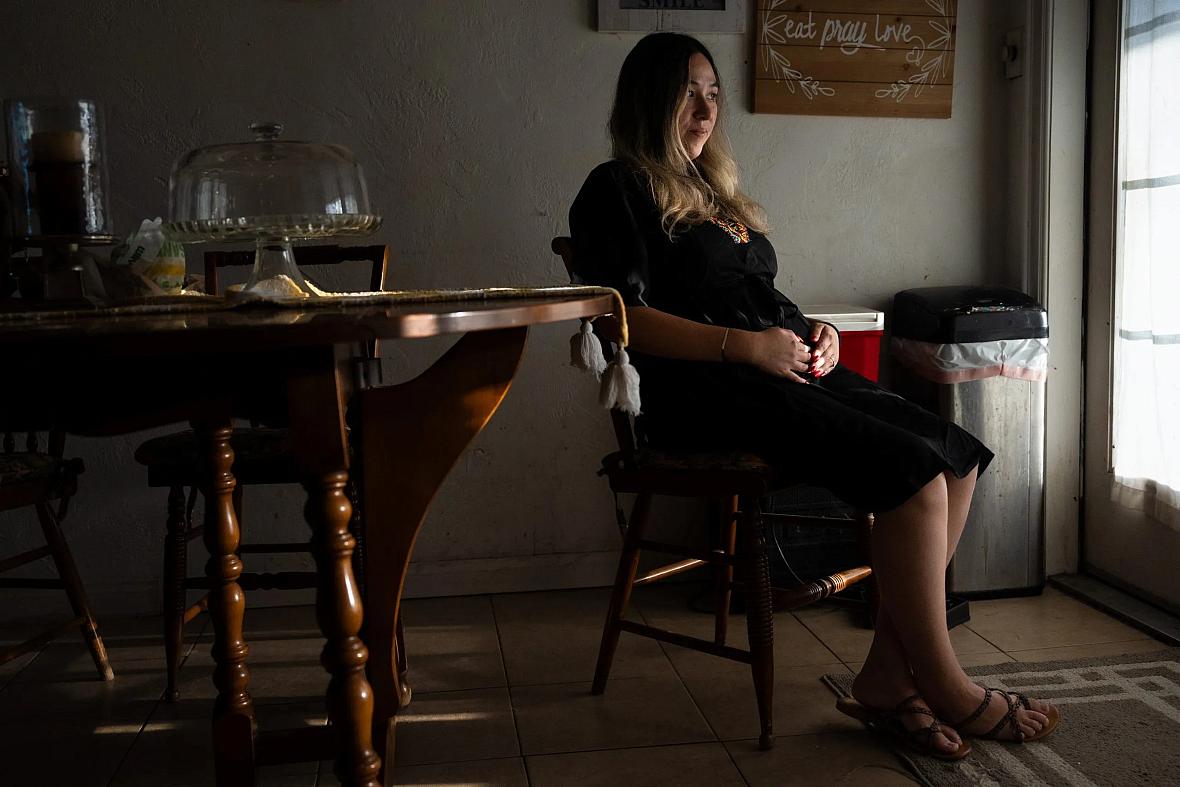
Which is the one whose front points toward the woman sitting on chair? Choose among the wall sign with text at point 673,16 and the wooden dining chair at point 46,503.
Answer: the wall sign with text

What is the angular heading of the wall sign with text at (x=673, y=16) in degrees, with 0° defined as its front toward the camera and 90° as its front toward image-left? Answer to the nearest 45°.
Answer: approximately 0°

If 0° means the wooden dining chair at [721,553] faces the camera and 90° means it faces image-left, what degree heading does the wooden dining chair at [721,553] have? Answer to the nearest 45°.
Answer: approximately 315°

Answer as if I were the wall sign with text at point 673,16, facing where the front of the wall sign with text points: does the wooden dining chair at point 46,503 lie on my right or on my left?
on my right

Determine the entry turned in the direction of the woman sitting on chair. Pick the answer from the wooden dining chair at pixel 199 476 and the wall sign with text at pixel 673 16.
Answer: the wall sign with text

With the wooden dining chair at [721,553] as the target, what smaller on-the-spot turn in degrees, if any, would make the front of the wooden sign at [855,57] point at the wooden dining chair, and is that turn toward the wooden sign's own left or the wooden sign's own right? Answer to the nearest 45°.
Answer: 0° — it already faces it

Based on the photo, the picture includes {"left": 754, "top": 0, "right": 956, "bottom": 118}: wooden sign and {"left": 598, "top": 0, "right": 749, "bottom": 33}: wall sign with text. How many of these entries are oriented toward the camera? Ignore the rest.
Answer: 2

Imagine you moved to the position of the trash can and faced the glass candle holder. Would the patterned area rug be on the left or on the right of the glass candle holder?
left
